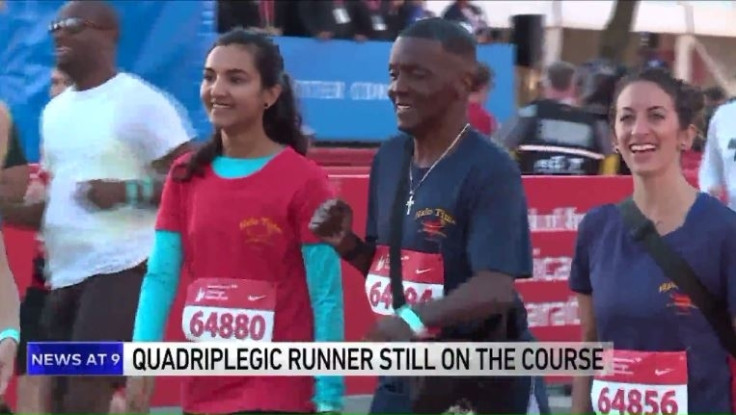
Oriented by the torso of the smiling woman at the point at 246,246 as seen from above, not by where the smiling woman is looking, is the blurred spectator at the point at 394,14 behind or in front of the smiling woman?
behind

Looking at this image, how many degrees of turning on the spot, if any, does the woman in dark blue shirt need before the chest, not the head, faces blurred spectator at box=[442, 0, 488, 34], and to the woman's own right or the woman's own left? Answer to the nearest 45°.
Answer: approximately 135° to the woman's own right

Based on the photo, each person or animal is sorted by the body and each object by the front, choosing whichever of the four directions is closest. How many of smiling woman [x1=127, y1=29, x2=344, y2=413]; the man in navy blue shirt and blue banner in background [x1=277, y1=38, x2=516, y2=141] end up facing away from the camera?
0

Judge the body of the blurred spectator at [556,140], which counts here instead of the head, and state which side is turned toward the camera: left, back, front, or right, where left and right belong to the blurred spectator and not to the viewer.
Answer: back

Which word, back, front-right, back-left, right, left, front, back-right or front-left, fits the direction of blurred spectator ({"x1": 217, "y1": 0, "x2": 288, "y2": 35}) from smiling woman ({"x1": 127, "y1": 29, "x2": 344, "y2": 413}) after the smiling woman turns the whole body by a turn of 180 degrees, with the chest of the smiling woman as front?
front-left

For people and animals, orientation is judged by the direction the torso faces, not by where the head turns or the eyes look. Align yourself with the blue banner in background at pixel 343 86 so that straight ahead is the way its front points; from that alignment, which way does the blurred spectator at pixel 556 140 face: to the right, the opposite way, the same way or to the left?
the opposite way

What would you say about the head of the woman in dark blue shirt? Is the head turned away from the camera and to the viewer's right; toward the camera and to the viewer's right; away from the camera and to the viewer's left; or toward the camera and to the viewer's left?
toward the camera and to the viewer's left

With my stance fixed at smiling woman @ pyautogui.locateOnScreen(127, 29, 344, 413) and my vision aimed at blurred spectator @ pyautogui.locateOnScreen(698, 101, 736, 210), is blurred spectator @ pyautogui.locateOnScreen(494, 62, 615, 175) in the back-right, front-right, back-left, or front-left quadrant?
front-left

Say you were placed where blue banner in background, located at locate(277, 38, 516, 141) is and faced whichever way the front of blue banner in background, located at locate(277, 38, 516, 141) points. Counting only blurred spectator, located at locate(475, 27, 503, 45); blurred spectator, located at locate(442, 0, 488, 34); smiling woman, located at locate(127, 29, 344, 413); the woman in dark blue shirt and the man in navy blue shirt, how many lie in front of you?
3

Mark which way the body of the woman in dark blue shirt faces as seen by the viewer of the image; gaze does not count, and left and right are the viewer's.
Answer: facing the viewer and to the left of the viewer

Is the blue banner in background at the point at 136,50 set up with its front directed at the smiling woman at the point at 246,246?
yes

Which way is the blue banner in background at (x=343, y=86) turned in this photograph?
toward the camera

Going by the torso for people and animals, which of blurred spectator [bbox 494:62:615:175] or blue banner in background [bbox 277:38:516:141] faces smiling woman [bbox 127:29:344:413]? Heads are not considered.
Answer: the blue banner in background

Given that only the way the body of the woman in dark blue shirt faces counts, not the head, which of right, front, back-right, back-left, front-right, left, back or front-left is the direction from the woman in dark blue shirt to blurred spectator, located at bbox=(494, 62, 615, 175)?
back-right
